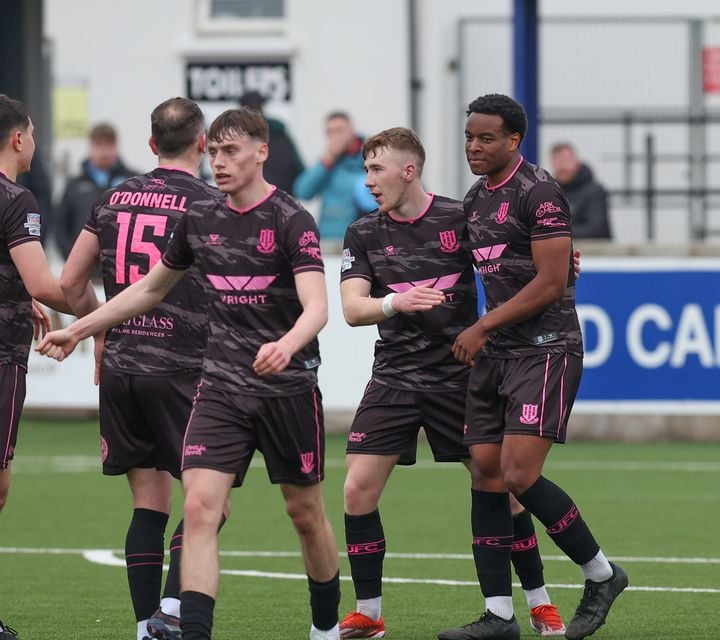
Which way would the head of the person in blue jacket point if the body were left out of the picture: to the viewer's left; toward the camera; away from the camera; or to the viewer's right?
toward the camera

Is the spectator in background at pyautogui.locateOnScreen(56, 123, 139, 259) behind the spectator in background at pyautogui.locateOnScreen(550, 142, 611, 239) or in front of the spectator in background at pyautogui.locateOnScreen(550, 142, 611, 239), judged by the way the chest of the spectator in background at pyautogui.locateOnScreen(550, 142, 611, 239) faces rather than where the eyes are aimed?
in front

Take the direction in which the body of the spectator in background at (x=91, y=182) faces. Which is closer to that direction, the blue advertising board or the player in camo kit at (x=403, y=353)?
the player in camo kit

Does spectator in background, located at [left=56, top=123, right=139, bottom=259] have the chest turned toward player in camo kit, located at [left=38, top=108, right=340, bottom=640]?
yes

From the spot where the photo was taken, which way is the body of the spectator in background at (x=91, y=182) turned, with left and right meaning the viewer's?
facing the viewer

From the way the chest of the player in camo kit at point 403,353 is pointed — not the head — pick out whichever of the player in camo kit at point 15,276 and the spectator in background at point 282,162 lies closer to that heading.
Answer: the player in camo kit

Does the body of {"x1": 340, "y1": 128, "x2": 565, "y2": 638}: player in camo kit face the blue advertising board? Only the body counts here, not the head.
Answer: no

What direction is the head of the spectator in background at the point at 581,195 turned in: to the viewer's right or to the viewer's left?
to the viewer's left

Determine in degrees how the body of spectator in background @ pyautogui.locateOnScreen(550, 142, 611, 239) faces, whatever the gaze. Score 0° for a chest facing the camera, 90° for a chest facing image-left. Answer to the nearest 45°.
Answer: approximately 45°

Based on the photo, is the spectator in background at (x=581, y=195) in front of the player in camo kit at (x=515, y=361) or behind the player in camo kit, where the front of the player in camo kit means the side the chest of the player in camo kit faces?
behind

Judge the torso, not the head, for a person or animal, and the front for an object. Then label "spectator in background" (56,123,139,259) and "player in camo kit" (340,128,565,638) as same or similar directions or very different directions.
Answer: same or similar directions

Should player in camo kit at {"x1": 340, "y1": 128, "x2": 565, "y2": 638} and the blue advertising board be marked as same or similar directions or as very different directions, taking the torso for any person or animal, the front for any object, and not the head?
same or similar directions

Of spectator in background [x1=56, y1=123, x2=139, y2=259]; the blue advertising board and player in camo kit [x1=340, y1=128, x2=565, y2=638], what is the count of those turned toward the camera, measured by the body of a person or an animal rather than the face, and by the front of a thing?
3

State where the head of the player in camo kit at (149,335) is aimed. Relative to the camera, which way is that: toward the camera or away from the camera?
away from the camera

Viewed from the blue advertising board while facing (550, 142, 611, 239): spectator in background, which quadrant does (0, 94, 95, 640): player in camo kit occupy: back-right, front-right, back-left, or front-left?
back-left

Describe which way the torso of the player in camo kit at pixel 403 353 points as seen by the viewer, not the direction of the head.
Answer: toward the camera

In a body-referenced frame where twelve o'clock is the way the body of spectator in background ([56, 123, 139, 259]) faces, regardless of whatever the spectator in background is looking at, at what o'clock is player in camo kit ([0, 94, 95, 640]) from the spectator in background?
The player in camo kit is roughly at 12 o'clock from the spectator in background.

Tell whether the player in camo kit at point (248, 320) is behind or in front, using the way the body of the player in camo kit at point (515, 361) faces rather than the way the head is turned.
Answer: in front
